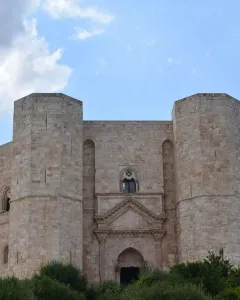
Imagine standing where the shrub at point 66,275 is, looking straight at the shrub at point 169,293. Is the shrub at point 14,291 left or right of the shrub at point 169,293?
right

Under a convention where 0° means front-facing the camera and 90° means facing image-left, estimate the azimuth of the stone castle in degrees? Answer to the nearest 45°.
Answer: approximately 0°

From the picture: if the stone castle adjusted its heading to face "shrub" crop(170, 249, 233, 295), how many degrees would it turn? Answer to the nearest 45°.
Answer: approximately 45° to its left

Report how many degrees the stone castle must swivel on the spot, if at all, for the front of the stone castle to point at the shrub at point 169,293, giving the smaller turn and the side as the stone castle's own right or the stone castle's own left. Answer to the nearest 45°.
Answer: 0° — it already faces it
